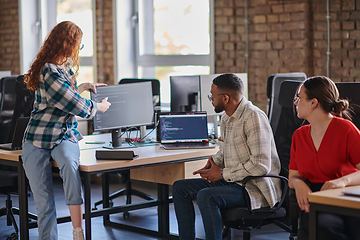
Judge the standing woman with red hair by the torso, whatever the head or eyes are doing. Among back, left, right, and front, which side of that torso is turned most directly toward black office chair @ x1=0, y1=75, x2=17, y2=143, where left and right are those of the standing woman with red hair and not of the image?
left

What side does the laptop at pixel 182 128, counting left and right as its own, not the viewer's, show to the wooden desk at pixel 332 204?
front

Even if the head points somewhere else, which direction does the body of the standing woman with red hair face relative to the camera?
to the viewer's right

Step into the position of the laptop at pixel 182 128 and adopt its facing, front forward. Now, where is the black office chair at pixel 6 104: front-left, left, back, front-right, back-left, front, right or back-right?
back-right

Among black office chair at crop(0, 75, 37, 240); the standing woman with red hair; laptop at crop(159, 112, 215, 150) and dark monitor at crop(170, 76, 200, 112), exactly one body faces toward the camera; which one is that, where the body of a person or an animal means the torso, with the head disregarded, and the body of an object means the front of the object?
the laptop

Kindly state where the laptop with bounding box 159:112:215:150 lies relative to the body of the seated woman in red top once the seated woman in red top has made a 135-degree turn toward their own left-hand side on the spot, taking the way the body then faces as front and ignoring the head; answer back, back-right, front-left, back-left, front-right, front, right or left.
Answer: back-left

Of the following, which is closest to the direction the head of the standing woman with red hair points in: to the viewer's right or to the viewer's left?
to the viewer's right

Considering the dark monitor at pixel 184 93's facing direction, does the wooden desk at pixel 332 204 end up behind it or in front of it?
behind

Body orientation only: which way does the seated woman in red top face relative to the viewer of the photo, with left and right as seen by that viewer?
facing the viewer and to the left of the viewer

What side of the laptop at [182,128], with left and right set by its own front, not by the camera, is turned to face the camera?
front

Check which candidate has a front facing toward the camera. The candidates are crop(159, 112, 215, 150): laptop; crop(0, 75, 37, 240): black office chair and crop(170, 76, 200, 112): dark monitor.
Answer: the laptop
